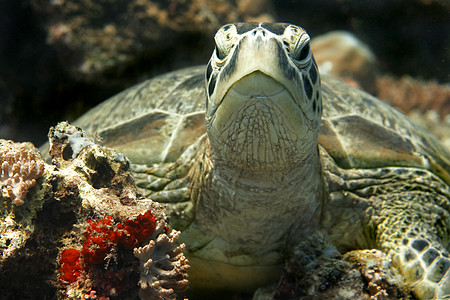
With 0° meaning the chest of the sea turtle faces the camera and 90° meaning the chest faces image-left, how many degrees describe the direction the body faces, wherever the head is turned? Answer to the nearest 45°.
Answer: approximately 0°

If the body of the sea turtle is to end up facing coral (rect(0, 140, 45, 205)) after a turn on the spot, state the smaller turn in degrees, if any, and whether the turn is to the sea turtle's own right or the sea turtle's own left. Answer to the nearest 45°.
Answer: approximately 45° to the sea turtle's own right

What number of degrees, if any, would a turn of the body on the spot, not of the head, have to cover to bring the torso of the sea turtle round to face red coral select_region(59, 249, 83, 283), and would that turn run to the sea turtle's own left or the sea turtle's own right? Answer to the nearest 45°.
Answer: approximately 45° to the sea turtle's own right
